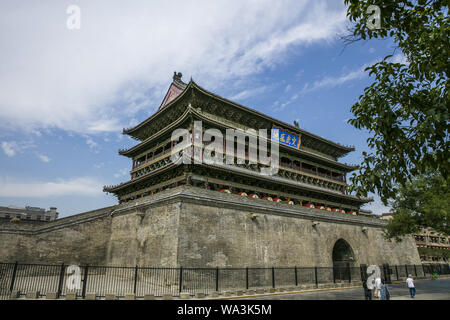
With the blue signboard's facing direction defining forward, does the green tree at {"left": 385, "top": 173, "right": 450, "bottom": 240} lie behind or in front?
in front

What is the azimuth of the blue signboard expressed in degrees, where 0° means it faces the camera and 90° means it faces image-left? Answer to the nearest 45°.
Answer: approximately 315°
